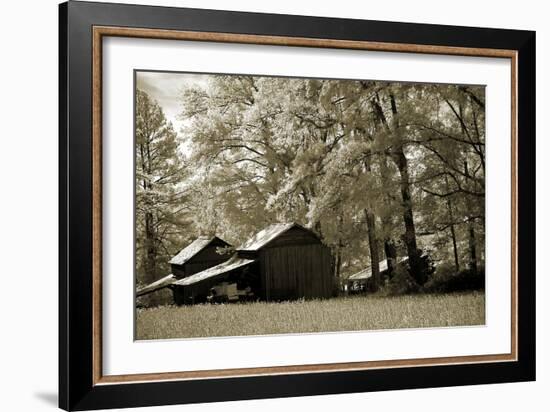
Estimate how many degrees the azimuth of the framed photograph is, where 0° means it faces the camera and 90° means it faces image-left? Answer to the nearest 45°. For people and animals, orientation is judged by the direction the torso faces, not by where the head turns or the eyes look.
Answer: approximately 315°
